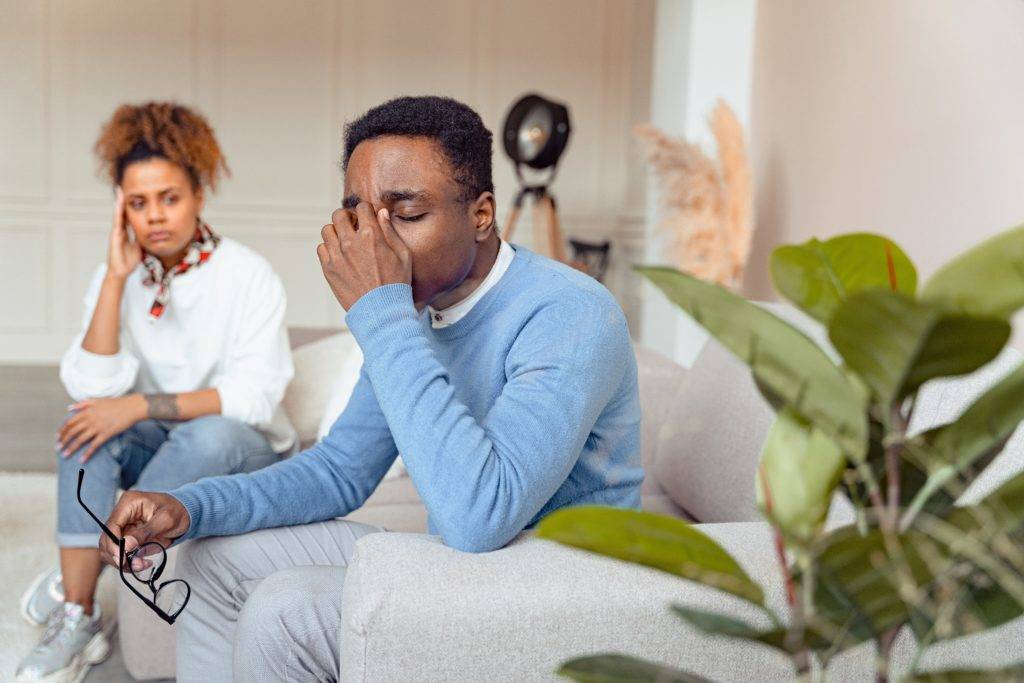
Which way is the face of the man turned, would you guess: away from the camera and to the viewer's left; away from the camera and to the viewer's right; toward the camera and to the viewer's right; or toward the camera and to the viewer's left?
toward the camera and to the viewer's left

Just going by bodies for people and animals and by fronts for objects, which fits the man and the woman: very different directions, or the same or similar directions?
same or similar directions

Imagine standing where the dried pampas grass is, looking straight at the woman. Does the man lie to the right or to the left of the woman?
left

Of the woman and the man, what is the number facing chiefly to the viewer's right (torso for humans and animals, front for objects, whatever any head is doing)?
0

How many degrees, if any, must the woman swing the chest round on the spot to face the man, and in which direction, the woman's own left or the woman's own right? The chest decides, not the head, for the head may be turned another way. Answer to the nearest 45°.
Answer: approximately 45° to the woman's own left

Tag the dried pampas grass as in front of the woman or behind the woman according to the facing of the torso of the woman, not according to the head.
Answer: behind

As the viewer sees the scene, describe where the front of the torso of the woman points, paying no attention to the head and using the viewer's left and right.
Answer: facing the viewer and to the left of the viewer

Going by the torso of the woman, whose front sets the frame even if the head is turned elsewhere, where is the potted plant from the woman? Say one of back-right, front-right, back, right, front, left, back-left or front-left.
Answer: front-left
